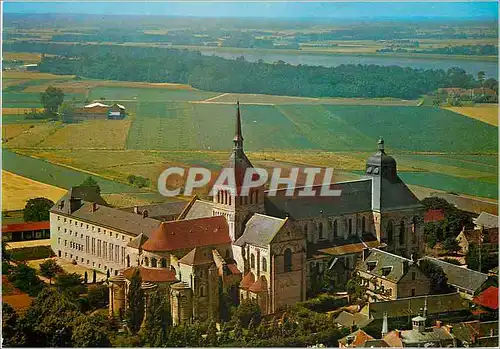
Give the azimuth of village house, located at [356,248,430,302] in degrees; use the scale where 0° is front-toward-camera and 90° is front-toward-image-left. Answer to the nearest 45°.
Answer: approximately 45°

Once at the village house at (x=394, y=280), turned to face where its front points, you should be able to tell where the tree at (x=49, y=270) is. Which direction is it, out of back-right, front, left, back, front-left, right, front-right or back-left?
front-right

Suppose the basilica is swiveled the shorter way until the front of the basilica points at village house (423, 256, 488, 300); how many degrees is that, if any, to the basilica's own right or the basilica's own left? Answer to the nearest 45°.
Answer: approximately 45° to the basilica's own right

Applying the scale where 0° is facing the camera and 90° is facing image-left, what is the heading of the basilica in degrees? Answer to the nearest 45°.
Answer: approximately 225°

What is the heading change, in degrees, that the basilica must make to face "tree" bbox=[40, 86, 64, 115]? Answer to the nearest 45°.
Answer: approximately 90° to its left

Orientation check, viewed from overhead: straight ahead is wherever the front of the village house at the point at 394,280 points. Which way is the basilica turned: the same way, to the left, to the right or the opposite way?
the opposite way
